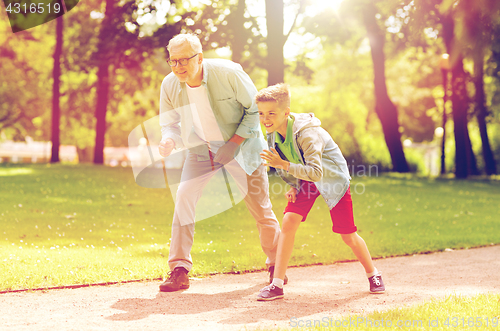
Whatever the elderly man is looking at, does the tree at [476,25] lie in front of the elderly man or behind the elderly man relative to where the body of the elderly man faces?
behind

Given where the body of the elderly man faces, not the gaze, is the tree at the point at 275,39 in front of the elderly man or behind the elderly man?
behind

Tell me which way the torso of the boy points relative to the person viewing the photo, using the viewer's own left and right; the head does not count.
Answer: facing the viewer and to the left of the viewer

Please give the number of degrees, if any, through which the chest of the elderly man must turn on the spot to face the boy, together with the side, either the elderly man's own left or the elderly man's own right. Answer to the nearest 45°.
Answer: approximately 90° to the elderly man's own left

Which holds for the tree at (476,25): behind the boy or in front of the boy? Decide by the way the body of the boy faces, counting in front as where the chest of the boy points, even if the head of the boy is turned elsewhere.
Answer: behind

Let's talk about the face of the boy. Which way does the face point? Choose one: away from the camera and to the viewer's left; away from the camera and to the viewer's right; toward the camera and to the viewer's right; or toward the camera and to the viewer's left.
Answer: toward the camera and to the viewer's left

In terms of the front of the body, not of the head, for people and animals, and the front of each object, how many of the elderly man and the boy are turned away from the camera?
0
